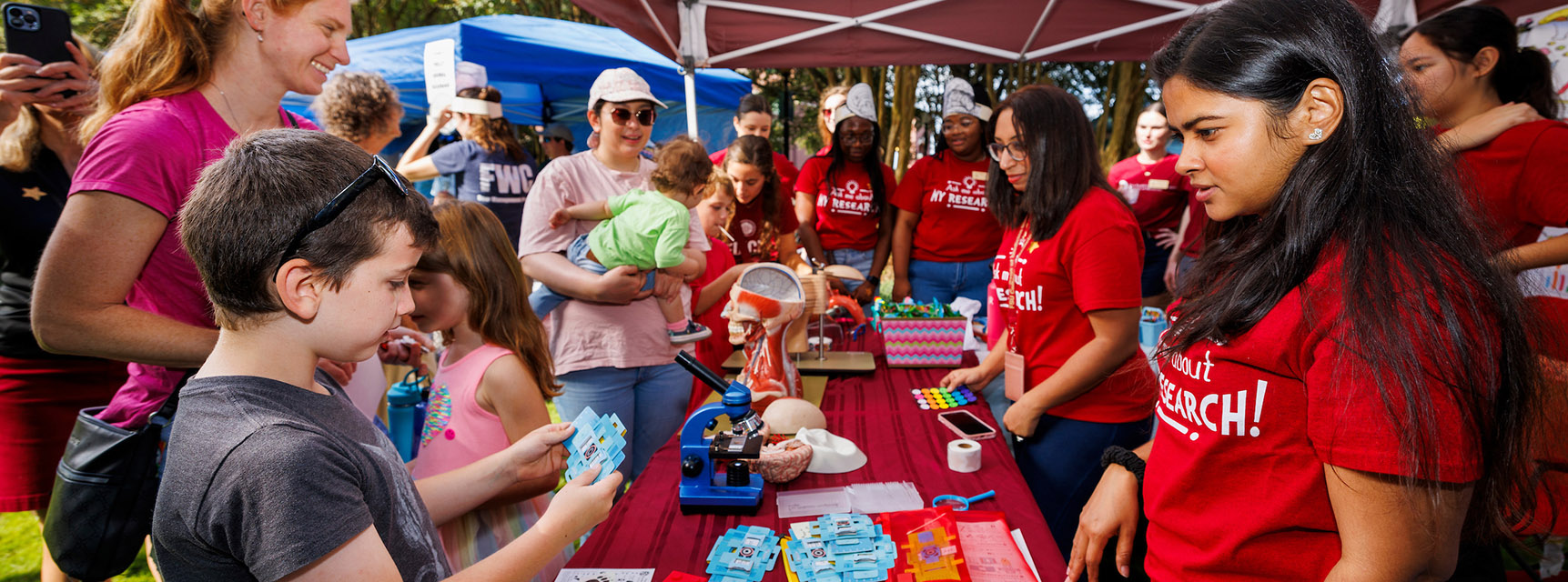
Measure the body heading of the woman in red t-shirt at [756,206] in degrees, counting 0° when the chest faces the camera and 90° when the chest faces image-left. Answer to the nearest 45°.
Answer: approximately 45°

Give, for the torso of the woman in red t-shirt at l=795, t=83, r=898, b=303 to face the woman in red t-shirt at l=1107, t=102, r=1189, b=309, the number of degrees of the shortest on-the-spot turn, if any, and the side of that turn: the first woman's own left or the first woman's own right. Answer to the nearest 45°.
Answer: approximately 90° to the first woman's own left

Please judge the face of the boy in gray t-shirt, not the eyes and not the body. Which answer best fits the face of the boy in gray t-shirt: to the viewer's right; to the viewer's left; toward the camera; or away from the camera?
to the viewer's right

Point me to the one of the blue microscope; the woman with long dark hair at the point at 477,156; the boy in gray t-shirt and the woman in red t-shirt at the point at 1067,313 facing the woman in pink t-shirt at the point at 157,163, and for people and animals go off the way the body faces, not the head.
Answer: the woman in red t-shirt

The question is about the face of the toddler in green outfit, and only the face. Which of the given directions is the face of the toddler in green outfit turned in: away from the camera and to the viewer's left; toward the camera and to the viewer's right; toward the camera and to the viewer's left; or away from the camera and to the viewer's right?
away from the camera and to the viewer's right

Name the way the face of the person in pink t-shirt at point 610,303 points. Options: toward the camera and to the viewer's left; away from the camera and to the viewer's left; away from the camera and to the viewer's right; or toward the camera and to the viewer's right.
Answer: toward the camera and to the viewer's right

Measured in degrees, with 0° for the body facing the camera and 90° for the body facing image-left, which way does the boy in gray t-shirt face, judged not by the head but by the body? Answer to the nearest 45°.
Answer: approximately 270°

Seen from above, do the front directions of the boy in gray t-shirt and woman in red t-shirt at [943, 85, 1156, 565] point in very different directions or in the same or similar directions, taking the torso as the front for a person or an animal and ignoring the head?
very different directions

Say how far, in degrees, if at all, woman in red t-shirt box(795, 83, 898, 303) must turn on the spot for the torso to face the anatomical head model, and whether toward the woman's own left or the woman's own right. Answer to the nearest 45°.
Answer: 0° — they already face it

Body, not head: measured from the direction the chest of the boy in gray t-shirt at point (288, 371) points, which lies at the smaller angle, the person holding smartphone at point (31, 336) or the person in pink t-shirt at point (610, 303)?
the person in pink t-shirt
